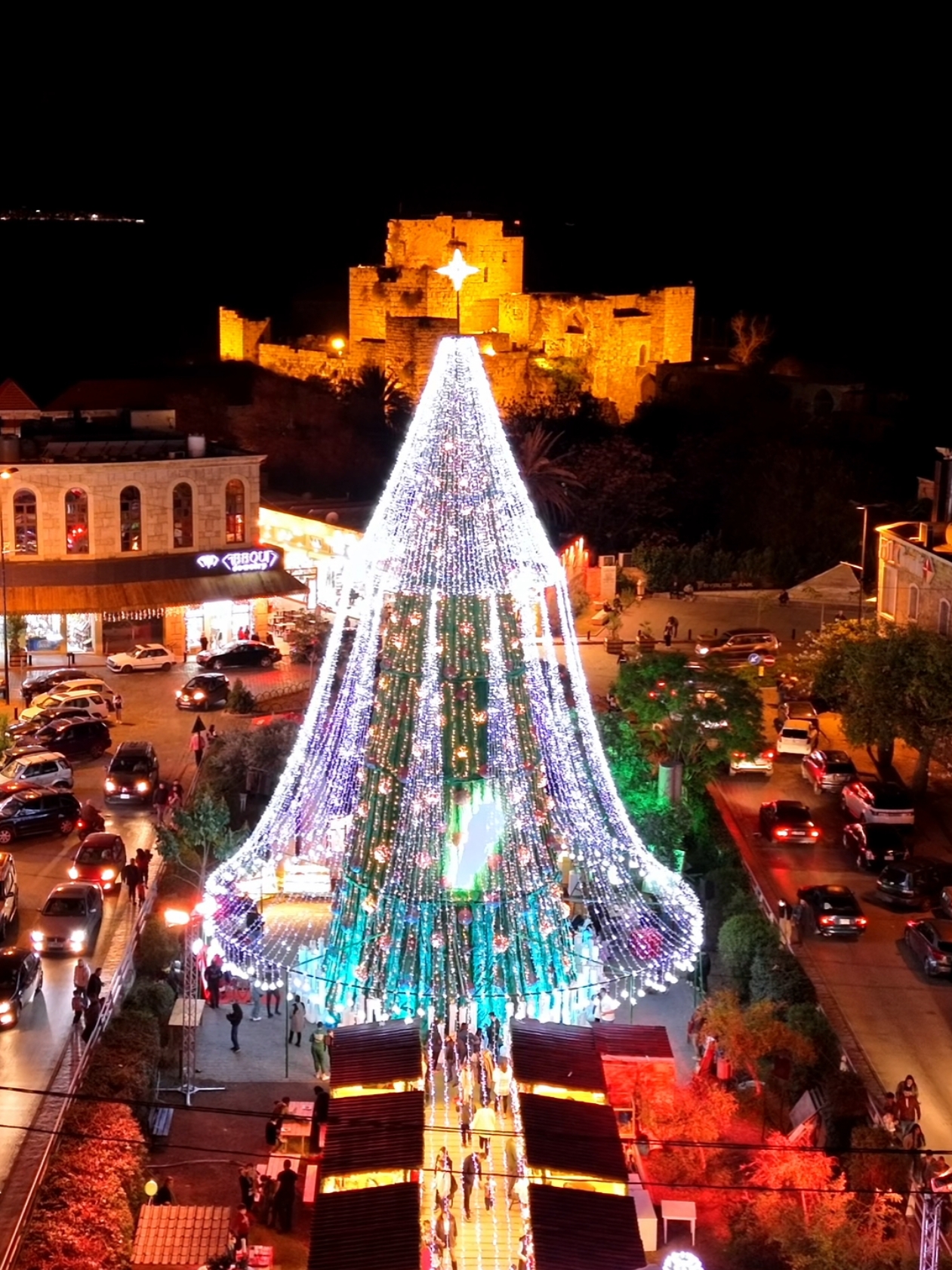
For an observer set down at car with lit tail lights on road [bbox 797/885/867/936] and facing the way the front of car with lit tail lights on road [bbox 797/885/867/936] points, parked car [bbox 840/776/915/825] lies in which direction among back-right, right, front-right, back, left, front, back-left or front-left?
front-right

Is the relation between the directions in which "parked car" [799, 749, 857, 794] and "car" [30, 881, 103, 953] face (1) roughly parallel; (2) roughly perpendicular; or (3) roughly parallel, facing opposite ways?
roughly parallel, facing opposite ways

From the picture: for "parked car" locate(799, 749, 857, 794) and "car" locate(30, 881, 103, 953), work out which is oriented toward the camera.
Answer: "car" locate(30, 881, 103, 953)

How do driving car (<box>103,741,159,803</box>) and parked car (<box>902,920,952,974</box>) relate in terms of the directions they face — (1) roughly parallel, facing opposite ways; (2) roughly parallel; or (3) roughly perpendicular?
roughly parallel, facing opposite ways

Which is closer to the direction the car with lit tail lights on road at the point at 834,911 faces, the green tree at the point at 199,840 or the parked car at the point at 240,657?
the parked car

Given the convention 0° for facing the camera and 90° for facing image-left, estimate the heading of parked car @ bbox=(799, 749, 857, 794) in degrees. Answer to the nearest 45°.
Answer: approximately 135°

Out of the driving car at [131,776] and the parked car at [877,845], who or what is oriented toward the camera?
the driving car at [131,776]

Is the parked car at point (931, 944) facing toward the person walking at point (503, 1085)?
no

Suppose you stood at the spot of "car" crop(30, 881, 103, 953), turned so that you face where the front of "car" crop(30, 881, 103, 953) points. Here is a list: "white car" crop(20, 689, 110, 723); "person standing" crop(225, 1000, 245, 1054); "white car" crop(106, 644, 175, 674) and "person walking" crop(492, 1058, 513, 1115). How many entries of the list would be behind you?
2

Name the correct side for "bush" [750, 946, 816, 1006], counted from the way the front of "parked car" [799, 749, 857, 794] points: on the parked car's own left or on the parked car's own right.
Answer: on the parked car's own left

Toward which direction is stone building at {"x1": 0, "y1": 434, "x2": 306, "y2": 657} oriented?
toward the camera

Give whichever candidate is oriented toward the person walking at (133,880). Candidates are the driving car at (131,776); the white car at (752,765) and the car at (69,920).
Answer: the driving car at (131,776)

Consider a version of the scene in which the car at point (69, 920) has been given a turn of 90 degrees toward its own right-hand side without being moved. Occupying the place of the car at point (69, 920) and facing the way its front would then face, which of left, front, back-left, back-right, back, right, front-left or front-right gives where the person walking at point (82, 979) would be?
left

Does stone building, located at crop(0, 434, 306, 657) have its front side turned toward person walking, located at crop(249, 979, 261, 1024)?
yes

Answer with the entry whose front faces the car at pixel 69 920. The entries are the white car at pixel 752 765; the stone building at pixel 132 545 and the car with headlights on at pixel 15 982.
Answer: the stone building

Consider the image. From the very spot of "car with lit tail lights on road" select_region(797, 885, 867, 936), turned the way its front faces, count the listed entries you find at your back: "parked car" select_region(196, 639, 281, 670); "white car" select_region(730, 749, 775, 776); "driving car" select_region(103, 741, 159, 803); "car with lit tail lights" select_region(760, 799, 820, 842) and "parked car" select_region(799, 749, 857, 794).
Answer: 0

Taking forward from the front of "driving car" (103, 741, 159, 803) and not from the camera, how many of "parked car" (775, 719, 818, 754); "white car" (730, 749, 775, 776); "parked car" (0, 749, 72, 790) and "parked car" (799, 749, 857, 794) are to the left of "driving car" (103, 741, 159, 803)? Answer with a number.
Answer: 3

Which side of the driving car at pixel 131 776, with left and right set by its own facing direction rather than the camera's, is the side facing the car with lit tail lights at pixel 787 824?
left

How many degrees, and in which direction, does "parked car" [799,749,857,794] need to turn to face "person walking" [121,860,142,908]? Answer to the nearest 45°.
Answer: approximately 90° to its left
